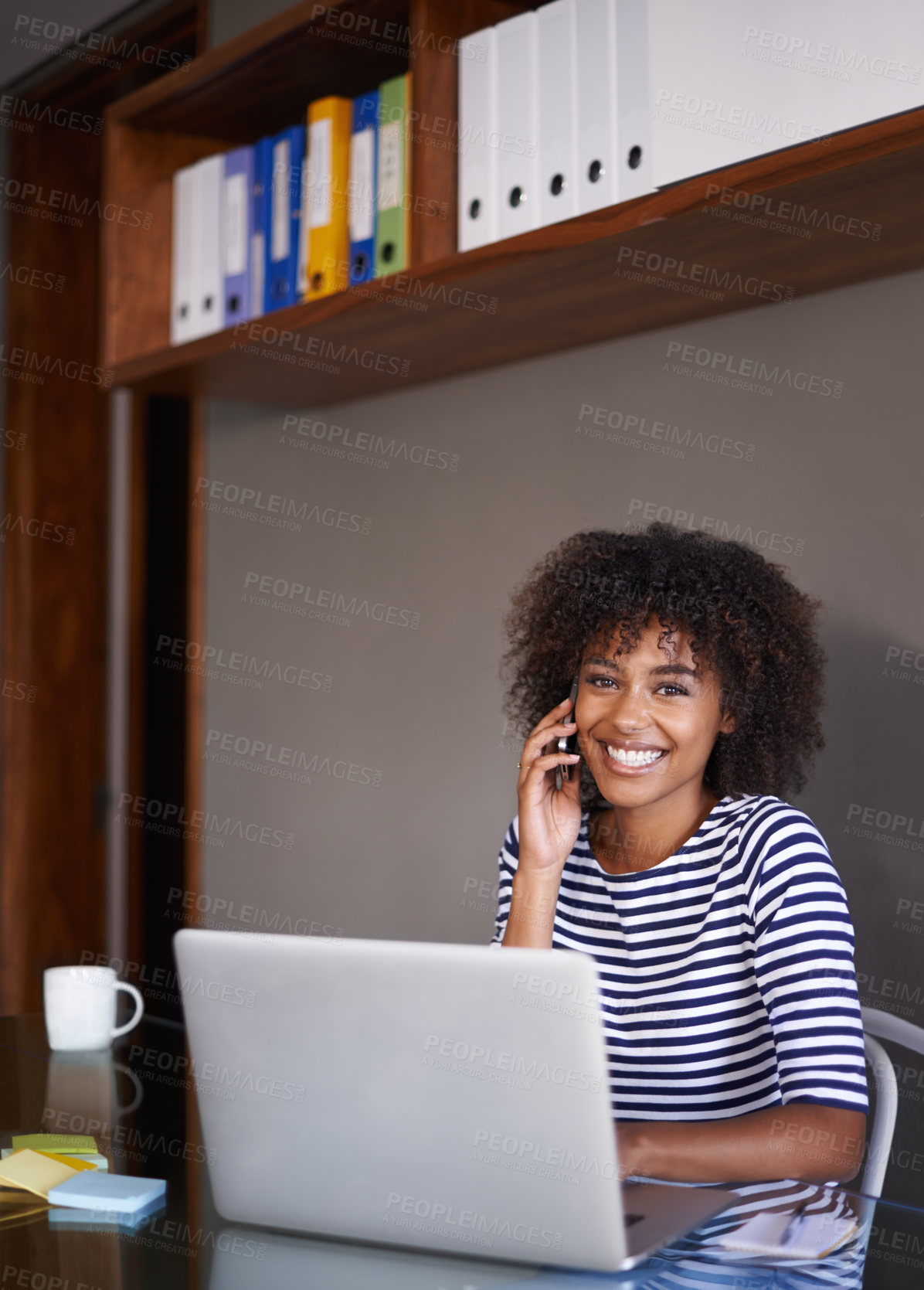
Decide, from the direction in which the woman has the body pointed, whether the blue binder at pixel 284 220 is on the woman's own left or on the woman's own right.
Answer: on the woman's own right

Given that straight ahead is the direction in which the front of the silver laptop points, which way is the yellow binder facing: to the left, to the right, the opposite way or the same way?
the opposite way

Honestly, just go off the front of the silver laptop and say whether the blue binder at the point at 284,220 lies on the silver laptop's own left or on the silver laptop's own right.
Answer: on the silver laptop's own left

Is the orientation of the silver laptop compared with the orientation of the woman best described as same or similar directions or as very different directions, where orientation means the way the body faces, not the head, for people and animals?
very different directions

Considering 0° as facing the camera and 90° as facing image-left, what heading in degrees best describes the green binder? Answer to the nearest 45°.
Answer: approximately 45°
